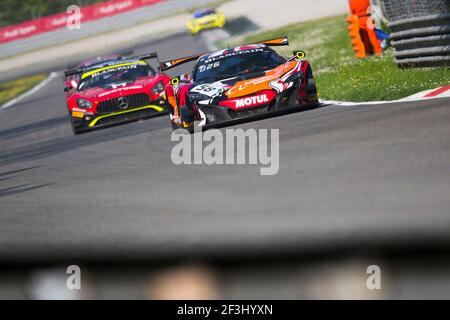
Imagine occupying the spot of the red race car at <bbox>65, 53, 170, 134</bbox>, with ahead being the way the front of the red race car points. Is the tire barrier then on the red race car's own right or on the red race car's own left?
on the red race car's own left

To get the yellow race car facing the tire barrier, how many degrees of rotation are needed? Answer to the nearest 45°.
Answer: approximately 45° to its left

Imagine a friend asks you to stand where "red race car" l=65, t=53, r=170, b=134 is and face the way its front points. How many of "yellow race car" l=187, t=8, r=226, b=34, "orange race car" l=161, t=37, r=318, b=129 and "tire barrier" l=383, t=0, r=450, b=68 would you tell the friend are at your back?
1

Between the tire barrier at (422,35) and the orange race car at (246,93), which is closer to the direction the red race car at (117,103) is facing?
the orange race car

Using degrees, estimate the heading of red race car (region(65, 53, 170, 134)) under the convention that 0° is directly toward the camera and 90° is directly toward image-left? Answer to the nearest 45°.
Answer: approximately 0°

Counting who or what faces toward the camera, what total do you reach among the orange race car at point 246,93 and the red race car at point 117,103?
2

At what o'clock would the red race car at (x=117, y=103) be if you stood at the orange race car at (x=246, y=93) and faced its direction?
The red race car is roughly at 5 o'clock from the orange race car.

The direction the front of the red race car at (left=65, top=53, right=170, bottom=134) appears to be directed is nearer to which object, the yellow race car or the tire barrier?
the tire barrier
